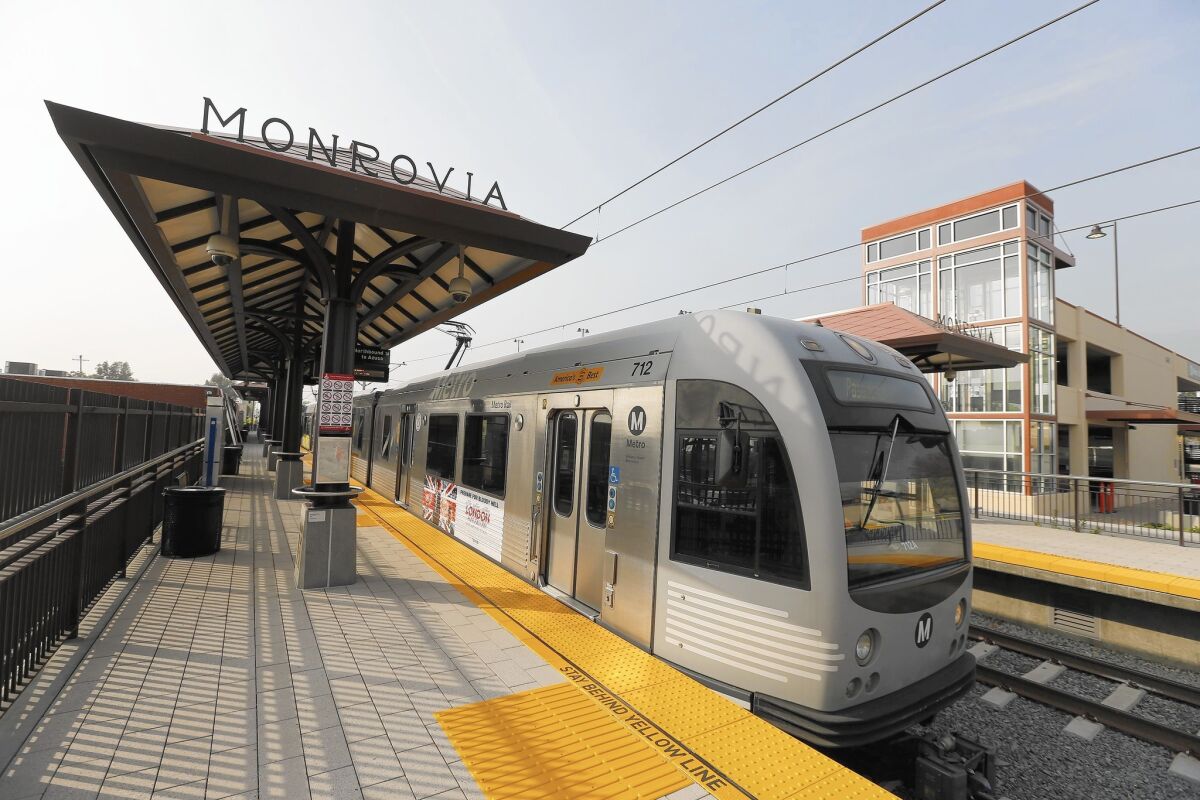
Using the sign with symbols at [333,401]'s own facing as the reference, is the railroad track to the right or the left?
on its left

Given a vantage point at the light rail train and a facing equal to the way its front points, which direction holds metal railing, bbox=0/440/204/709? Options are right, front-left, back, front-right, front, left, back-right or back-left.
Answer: back-right

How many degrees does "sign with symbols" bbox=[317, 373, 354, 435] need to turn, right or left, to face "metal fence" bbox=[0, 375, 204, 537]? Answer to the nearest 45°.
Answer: approximately 45° to its right

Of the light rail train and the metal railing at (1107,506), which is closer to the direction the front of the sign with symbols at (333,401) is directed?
the light rail train

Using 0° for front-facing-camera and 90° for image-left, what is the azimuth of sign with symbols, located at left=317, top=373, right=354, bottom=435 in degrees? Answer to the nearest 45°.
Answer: approximately 0°

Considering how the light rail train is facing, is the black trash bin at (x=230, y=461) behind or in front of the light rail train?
behind

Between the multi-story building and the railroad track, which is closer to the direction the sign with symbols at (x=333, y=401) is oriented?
the railroad track

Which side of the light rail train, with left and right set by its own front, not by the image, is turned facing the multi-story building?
left

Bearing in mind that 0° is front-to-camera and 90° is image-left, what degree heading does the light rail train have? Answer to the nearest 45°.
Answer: approximately 315°

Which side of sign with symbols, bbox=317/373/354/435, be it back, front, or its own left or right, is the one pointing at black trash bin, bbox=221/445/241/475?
back
